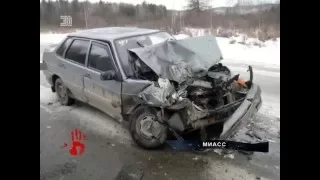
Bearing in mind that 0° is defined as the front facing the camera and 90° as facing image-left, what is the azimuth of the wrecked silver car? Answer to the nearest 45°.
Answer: approximately 315°
